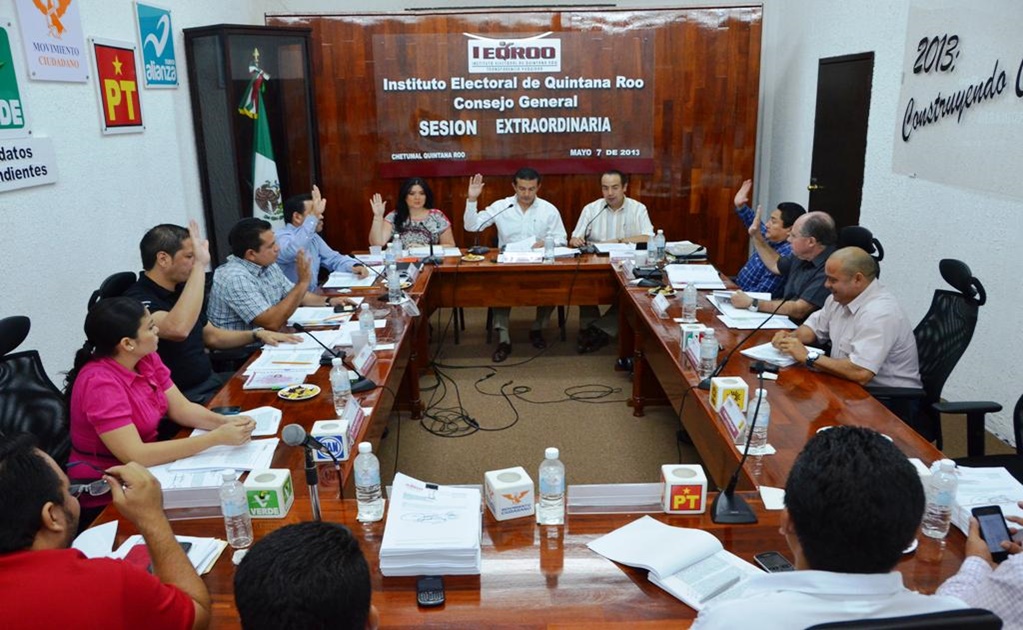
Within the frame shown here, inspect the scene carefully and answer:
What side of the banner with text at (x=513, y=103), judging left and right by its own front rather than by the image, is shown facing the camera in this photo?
front

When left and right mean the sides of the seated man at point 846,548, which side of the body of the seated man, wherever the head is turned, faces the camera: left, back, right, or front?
back

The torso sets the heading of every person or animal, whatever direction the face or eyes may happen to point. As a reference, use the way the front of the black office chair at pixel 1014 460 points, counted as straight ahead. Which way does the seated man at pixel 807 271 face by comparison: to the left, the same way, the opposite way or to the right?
the same way

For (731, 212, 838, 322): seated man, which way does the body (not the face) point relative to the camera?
to the viewer's left

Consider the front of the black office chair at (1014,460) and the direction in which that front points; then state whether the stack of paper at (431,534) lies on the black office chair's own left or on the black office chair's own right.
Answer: on the black office chair's own left

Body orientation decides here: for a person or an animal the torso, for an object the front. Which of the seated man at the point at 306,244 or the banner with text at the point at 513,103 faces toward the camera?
the banner with text

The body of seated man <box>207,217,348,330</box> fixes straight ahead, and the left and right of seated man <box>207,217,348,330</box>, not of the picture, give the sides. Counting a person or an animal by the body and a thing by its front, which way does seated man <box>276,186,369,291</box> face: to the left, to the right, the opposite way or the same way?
the same way

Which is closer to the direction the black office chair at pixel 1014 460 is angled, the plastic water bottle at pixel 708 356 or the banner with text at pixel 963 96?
the plastic water bottle

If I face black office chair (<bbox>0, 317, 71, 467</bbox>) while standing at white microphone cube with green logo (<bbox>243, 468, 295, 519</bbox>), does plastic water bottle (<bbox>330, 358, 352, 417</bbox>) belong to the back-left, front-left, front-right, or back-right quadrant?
front-right

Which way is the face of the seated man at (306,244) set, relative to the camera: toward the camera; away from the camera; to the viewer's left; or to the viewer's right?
to the viewer's right

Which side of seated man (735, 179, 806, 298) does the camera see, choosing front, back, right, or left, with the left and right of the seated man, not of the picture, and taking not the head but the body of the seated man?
left

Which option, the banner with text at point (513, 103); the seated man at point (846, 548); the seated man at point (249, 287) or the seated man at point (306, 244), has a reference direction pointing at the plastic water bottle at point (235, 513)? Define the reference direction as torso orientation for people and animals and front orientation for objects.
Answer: the banner with text

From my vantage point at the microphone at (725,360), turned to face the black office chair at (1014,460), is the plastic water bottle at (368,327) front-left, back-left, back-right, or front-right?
back-right

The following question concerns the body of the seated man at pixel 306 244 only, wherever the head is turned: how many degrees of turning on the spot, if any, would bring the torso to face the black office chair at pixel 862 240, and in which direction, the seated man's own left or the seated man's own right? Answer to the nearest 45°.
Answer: approximately 45° to the seated man's own right

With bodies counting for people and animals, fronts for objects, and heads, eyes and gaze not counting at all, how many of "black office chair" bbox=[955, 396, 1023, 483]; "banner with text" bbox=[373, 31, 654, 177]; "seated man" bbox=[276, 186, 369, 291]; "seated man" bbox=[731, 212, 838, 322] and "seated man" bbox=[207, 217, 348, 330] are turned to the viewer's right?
2

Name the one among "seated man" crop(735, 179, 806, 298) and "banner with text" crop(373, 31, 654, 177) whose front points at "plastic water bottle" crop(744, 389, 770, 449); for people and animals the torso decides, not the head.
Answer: the banner with text

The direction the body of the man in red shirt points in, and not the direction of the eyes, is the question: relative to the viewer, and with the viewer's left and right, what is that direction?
facing away from the viewer and to the right of the viewer

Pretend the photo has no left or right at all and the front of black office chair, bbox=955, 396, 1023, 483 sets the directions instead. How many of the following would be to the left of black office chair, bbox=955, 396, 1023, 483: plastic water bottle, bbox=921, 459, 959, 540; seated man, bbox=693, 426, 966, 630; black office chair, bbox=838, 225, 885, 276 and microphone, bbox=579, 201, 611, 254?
2

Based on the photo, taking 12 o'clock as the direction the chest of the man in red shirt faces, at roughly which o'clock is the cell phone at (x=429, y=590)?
The cell phone is roughly at 2 o'clock from the man in red shirt.

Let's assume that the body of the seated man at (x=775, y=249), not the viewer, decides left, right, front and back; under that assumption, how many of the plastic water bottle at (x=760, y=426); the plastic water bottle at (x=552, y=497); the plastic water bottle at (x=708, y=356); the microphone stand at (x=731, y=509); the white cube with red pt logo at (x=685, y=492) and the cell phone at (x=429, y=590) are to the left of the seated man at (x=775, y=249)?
6

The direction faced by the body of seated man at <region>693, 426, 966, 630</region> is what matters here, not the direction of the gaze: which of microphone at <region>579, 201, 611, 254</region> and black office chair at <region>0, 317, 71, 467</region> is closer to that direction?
the microphone
